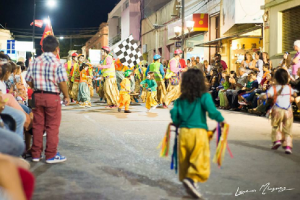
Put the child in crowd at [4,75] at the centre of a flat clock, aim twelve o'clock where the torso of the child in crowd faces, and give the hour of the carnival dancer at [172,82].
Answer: The carnival dancer is roughly at 10 o'clock from the child in crowd.

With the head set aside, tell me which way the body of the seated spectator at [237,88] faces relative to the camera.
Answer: to the viewer's left

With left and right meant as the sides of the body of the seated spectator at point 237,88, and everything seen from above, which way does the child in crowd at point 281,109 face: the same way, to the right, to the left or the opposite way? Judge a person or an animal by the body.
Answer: to the right

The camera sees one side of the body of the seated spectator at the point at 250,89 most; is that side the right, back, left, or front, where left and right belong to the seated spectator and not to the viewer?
left

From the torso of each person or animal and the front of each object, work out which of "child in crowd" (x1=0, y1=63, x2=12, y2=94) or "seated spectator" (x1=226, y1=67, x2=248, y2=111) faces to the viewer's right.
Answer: the child in crowd

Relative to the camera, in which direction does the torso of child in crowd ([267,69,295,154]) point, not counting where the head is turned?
away from the camera

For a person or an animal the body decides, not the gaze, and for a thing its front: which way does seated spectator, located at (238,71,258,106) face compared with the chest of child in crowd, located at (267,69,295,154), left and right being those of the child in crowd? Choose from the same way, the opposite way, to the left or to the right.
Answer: to the left

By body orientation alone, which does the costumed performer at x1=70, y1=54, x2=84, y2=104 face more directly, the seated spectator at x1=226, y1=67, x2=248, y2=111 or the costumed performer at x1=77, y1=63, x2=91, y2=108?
the seated spectator

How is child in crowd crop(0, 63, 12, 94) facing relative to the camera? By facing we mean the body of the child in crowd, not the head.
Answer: to the viewer's right

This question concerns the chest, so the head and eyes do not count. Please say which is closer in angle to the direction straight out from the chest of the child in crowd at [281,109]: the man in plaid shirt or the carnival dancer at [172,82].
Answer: the carnival dancer
